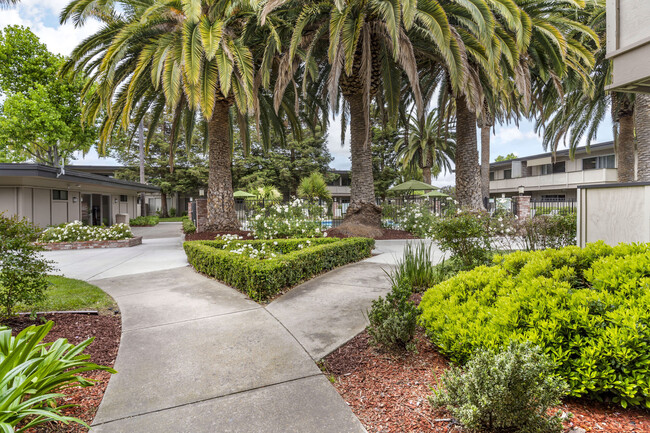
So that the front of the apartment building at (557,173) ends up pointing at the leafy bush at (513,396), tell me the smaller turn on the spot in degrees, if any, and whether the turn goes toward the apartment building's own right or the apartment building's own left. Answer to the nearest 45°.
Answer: approximately 45° to the apartment building's own left

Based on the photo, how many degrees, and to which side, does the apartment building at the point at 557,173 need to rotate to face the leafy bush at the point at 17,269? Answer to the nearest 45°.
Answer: approximately 45° to its left

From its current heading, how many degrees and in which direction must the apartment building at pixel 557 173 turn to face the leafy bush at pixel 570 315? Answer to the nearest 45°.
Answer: approximately 45° to its left

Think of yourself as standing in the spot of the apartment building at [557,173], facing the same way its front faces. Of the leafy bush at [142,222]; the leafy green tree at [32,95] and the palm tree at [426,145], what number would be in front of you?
3

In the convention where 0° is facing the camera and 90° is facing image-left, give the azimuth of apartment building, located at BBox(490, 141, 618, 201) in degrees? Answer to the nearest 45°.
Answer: approximately 45°

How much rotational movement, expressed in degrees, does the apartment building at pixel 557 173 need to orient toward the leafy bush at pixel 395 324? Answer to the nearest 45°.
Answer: approximately 45° to its left
